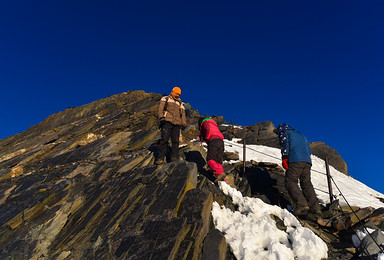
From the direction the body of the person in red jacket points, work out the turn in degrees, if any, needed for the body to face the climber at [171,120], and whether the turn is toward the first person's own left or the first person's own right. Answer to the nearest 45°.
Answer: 0° — they already face them

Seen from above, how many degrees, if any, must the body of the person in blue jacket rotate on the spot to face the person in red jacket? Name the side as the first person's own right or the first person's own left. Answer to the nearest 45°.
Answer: approximately 45° to the first person's own left

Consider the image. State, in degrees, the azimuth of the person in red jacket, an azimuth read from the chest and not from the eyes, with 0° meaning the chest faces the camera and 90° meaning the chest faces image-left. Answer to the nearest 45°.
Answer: approximately 90°

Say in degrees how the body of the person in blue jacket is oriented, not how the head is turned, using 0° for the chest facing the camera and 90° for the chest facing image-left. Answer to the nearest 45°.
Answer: approximately 135°

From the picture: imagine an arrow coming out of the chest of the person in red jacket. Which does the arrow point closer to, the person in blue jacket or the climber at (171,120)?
the climber
